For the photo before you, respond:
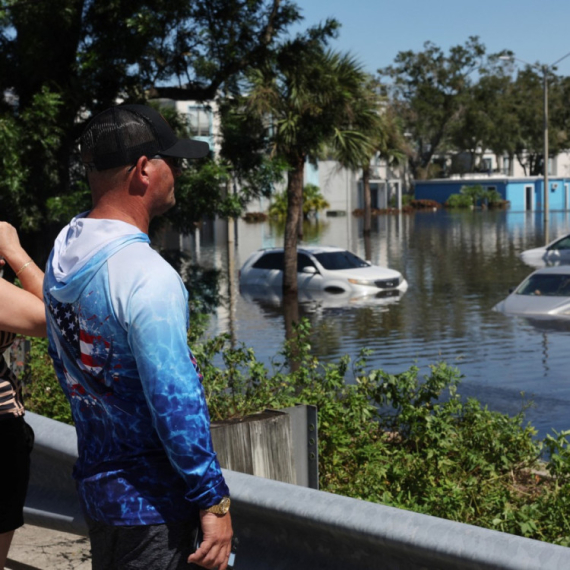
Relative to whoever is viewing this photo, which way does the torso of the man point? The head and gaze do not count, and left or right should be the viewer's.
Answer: facing away from the viewer and to the right of the viewer

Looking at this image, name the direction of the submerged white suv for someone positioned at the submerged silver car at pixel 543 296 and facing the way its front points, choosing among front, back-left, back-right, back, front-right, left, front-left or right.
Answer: right

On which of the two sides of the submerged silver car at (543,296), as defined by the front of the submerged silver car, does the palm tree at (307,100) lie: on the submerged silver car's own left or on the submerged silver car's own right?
on the submerged silver car's own right

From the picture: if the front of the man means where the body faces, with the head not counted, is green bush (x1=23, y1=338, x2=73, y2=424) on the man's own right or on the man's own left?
on the man's own left

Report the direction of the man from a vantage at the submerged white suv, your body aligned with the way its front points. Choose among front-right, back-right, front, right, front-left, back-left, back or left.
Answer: front-right

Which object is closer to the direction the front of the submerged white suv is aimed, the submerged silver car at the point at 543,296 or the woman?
the submerged silver car

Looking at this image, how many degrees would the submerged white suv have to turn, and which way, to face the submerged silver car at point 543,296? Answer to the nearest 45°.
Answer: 0° — it already faces it

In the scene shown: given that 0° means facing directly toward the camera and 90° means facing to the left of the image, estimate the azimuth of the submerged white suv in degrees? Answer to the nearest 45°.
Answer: approximately 315°

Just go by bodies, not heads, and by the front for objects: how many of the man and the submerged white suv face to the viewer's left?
0

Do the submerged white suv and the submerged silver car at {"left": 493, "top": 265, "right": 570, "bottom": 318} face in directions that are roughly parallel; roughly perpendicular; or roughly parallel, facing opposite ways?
roughly perpendicular

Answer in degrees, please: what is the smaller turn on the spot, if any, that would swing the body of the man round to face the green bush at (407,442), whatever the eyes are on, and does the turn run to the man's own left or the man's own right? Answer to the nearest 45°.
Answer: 0° — they already face it

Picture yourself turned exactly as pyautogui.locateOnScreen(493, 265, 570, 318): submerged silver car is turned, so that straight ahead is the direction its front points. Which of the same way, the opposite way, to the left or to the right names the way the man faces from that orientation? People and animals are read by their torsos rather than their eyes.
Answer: the opposite way

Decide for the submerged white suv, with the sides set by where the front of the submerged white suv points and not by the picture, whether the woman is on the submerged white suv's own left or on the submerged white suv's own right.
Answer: on the submerged white suv's own right
